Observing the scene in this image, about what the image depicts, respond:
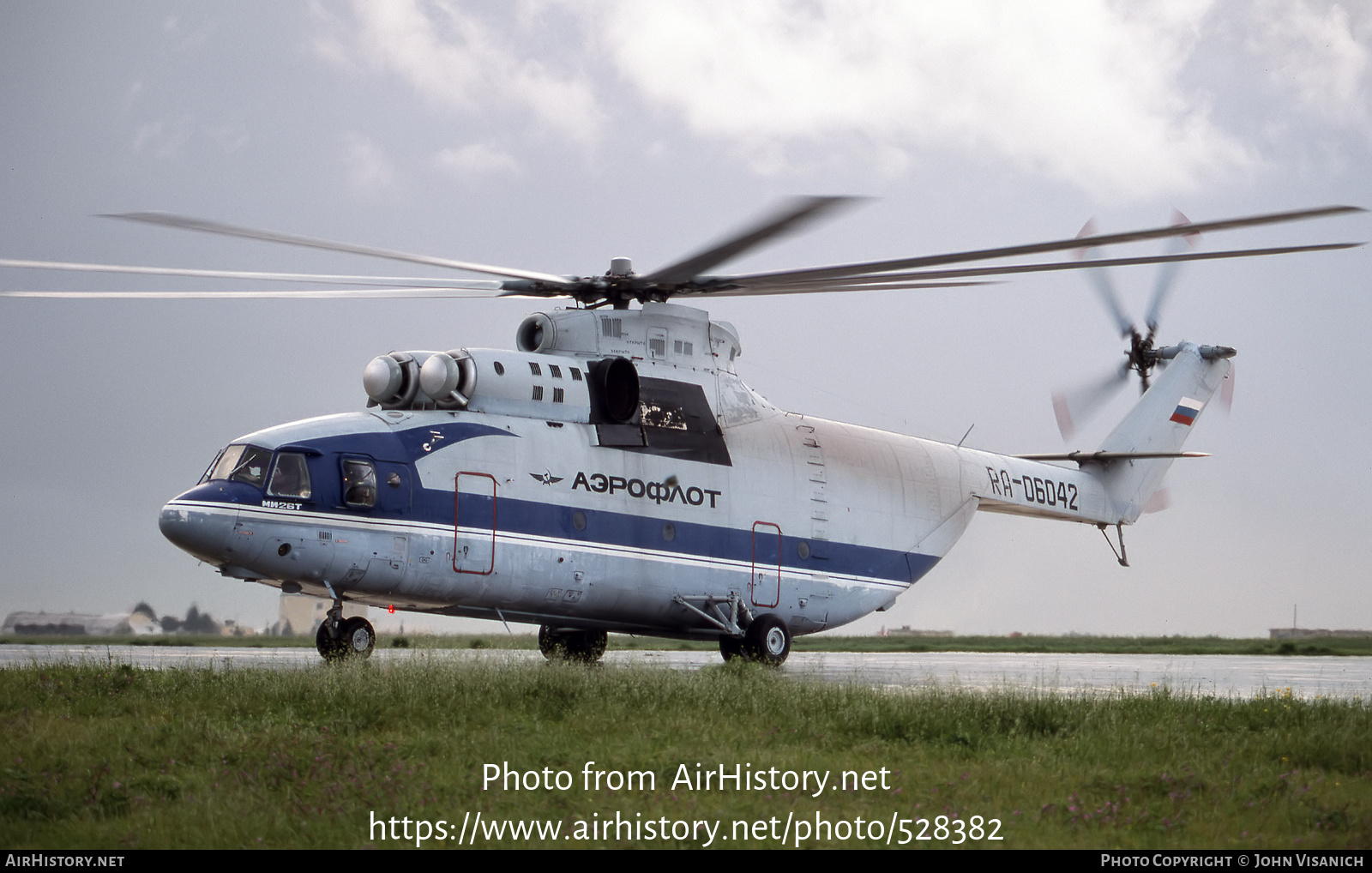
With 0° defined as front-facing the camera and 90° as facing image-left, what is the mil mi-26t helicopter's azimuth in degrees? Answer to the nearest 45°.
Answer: approximately 45°
